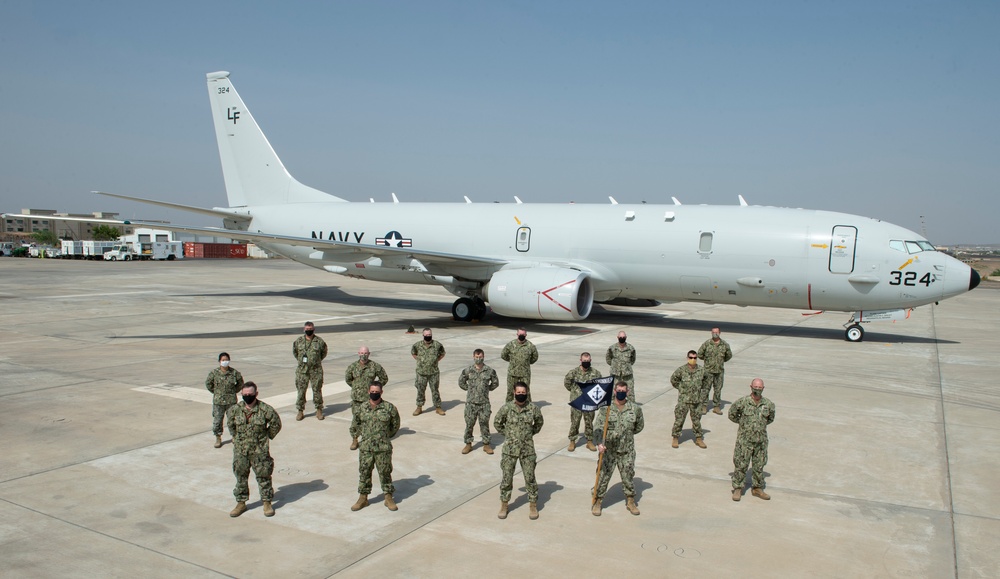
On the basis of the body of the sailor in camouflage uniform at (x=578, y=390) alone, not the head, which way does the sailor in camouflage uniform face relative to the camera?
toward the camera

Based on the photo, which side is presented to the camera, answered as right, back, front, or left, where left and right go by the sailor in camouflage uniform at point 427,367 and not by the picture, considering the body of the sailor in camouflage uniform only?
front

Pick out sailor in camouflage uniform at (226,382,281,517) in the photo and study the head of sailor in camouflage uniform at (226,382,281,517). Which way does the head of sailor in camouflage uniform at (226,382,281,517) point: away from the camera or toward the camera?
toward the camera

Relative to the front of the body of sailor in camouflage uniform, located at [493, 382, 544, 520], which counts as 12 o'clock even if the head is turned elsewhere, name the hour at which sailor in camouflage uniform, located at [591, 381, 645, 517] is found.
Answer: sailor in camouflage uniform, located at [591, 381, 645, 517] is roughly at 9 o'clock from sailor in camouflage uniform, located at [493, 382, 544, 520].

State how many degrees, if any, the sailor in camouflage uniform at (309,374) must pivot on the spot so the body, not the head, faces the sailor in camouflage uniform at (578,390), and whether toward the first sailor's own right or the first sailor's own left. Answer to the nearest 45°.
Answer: approximately 45° to the first sailor's own left

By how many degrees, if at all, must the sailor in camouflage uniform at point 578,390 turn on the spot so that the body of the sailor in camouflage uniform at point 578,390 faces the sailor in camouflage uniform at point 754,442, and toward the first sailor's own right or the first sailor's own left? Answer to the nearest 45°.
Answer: approximately 45° to the first sailor's own left

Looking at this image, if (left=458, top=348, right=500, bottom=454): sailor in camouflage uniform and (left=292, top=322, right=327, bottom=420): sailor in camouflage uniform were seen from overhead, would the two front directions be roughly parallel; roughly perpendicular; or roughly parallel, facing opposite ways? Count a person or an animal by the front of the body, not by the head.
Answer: roughly parallel

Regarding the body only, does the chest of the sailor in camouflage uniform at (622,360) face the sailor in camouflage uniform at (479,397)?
no

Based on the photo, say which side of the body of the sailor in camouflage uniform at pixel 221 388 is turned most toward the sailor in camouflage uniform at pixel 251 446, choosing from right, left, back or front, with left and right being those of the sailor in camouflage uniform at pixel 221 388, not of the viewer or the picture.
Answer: front

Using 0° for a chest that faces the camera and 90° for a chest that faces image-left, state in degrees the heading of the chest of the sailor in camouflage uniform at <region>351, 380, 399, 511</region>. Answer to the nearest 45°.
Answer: approximately 0°

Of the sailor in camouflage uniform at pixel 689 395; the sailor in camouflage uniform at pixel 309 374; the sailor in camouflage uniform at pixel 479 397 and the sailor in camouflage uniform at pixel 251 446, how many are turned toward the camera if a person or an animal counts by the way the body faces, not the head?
4

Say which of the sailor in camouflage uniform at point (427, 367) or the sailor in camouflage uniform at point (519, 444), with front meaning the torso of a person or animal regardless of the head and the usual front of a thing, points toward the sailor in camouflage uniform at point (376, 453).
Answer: the sailor in camouflage uniform at point (427, 367)

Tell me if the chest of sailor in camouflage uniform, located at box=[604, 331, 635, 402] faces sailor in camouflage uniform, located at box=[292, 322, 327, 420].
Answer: no

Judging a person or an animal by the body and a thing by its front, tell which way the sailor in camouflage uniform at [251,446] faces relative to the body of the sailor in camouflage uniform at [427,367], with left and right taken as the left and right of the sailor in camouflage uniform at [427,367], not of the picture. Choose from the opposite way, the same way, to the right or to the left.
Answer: the same way

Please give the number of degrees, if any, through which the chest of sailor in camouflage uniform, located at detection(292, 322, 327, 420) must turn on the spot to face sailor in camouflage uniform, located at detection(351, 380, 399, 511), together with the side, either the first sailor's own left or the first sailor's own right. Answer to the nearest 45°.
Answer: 0° — they already face them

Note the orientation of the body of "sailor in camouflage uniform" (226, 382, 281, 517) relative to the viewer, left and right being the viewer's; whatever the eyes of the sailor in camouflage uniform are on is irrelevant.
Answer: facing the viewer

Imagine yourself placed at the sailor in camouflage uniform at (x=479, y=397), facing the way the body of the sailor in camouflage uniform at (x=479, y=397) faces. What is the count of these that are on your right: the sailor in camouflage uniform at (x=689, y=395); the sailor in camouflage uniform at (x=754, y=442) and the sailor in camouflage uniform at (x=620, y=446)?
0

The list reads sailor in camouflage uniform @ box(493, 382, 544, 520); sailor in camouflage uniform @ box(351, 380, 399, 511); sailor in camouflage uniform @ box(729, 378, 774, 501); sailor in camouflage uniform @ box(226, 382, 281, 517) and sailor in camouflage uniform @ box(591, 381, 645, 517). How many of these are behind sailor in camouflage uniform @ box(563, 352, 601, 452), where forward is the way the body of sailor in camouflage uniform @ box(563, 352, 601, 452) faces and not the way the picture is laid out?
0

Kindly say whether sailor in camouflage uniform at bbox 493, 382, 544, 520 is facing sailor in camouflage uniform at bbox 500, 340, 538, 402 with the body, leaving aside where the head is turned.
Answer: no

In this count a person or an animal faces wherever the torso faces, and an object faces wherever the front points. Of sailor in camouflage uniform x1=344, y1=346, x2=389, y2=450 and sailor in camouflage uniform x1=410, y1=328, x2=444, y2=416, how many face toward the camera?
2
